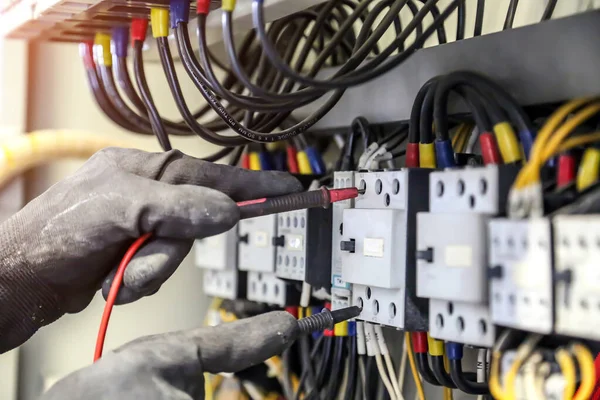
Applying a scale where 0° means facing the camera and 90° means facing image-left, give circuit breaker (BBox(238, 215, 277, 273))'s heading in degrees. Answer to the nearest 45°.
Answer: approximately 45°

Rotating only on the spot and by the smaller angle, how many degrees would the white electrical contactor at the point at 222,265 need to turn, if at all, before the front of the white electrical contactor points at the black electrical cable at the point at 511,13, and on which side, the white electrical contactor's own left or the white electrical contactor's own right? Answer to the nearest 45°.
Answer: approximately 90° to the white electrical contactor's own left
